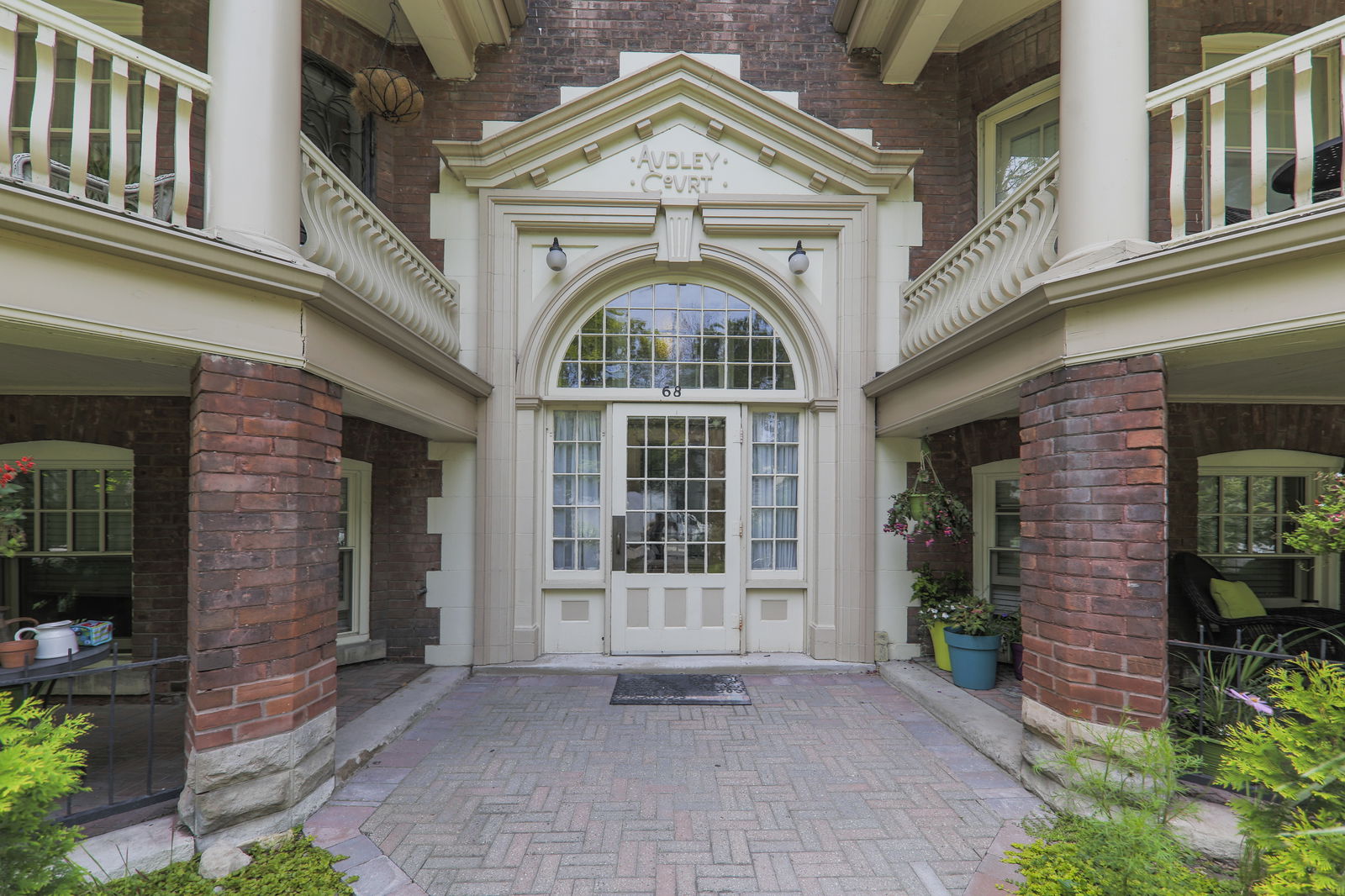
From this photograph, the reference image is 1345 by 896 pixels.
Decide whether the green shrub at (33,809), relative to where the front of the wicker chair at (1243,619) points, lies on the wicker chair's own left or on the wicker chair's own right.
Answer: on the wicker chair's own right

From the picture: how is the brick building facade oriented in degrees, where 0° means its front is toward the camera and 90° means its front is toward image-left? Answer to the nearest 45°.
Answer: approximately 0°

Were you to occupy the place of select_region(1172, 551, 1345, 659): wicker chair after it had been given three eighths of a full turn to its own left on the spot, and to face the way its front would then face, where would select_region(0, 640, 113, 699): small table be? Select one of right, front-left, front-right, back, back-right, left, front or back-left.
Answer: left
